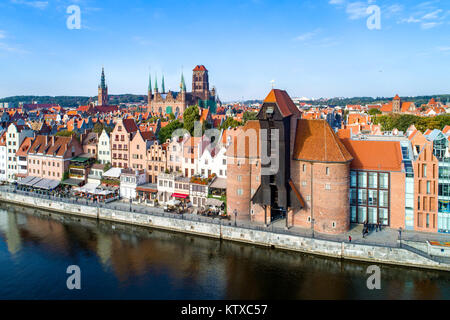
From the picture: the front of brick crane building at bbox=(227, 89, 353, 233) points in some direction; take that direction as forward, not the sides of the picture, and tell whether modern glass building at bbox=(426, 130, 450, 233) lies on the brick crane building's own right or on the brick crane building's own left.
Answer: on the brick crane building's own left

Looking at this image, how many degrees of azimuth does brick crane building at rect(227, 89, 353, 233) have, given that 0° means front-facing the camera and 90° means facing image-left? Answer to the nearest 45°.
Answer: approximately 45°
